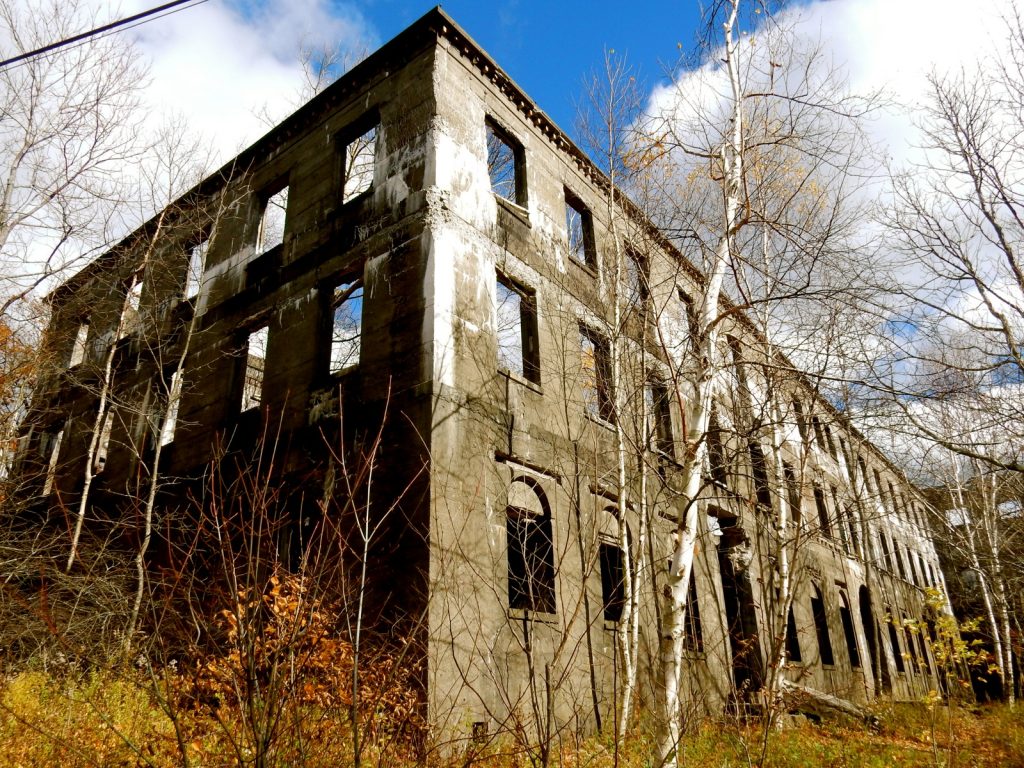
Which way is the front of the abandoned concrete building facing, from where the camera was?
facing the viewer and to the right of the viewer
